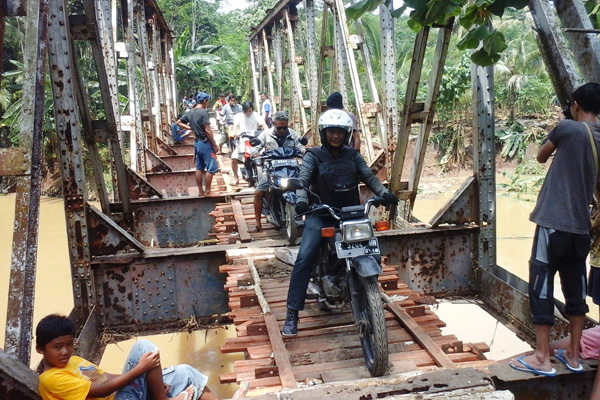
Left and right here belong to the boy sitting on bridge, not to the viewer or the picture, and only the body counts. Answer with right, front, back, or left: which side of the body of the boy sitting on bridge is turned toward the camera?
right

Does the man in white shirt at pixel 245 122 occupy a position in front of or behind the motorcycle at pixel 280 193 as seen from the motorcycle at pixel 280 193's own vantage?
behind

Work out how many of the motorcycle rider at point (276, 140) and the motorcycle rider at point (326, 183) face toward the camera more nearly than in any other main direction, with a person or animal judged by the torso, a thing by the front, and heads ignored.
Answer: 2

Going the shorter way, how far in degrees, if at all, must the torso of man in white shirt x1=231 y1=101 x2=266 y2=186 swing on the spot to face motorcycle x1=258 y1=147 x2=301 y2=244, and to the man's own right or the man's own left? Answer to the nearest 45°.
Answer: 0° — they already face it

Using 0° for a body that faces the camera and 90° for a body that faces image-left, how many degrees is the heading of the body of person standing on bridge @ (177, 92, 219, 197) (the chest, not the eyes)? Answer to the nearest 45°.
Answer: approximately 225°

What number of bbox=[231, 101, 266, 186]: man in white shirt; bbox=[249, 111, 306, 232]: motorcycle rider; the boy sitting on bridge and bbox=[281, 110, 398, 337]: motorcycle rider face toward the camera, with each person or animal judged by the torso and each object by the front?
3

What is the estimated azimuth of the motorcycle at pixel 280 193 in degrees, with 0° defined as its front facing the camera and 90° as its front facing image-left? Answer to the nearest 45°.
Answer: approximately 315°

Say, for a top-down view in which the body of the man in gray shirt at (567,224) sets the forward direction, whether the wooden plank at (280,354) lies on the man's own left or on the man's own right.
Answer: on the man's own left

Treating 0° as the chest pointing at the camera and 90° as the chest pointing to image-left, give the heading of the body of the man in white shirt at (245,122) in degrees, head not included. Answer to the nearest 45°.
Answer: approximately 0°

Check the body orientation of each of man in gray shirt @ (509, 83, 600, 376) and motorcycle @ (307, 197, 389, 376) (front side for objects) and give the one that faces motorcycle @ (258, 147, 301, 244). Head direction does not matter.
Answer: the man in gray shirt

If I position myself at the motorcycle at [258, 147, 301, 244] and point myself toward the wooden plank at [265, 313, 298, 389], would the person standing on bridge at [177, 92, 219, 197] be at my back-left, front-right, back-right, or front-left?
back-right

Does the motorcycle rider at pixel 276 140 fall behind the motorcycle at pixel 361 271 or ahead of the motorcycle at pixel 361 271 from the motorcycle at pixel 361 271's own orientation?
behind
